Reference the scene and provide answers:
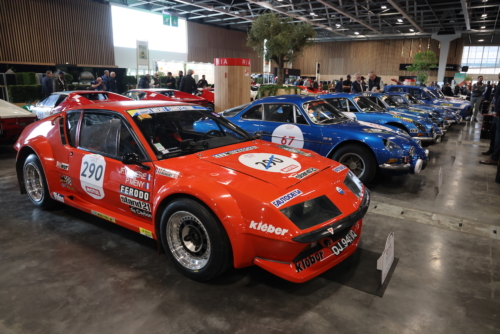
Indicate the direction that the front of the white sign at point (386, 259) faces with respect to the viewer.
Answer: facing to the right of the viewer

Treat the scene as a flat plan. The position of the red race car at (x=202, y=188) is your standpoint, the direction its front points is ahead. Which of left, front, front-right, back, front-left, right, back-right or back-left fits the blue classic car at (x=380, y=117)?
left

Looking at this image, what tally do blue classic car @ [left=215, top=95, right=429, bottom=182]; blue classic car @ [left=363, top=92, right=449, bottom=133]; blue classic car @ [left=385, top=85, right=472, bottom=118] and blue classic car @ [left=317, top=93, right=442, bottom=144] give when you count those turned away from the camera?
0

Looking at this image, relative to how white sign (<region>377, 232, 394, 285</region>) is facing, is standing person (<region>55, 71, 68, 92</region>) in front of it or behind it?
behind

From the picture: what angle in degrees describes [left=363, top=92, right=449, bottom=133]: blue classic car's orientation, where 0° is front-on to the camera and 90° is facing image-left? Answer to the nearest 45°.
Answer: approximately 315°

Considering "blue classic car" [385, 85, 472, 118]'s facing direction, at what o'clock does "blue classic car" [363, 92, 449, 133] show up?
"blue classic car" [363, 92, 449, 133] is roughly at 2 o'clock from "blue classic car" [385, 85, 472, 118].

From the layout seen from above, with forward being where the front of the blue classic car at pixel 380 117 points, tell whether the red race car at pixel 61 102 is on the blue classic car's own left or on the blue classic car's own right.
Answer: on the blue classic car's own right

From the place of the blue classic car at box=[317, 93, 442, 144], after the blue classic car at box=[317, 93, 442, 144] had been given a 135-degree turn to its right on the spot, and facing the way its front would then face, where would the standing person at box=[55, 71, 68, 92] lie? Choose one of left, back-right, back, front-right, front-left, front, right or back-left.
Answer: front

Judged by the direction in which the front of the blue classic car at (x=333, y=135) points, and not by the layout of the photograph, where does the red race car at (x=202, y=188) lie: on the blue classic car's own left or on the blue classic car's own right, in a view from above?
on the blue classic car's own right

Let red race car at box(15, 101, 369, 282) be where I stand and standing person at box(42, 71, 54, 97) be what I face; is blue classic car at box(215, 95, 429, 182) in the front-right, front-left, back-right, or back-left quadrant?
front-right

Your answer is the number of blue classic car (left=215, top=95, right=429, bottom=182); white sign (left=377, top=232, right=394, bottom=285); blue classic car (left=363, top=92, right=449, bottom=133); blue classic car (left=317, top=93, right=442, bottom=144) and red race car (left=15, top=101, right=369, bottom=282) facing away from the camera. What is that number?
0

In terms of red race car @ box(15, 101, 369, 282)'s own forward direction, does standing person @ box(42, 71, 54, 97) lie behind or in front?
behind

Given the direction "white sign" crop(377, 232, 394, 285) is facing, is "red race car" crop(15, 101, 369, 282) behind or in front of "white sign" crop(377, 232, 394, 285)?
behind

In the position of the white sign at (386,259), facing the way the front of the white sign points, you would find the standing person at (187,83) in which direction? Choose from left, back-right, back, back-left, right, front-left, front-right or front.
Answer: back-left

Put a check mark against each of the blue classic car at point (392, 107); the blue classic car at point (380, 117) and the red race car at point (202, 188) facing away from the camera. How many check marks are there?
0

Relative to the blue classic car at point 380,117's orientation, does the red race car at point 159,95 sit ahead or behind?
behind

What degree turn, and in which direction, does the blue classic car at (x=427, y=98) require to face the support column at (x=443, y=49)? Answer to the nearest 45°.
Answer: approximately 135° to its left

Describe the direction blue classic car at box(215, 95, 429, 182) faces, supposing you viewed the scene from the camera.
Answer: facing the viewer and to the right of the viewer
